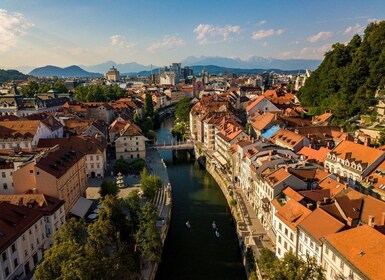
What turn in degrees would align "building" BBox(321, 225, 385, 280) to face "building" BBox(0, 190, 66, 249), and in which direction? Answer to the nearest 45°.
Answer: approximately 45° to its right

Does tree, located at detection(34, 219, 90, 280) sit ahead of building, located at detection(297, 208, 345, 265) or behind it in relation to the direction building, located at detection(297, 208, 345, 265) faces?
ahead

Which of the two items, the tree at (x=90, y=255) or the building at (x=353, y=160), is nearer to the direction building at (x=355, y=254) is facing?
the tree

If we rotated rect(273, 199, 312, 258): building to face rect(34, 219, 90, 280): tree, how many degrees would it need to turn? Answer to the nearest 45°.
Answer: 0° — it already faces it

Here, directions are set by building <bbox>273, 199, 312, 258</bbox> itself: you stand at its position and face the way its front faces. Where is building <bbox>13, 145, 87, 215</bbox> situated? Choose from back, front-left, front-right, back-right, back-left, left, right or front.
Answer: front-right

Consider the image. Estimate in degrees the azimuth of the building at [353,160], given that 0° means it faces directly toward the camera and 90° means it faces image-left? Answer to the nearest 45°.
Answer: approximately 45°

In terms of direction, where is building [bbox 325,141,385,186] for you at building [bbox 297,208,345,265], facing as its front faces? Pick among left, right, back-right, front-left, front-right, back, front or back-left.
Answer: back-right

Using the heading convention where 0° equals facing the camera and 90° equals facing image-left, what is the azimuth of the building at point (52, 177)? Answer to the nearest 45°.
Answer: approximately 315°

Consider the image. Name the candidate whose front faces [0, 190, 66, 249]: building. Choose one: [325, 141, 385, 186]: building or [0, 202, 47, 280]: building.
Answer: [325, 141, 385, 186]: building

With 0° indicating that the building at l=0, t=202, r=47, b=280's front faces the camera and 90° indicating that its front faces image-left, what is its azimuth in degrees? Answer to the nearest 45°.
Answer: approximately 315°
